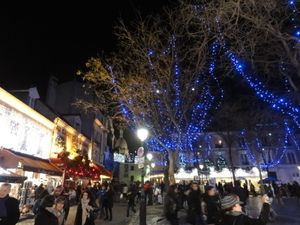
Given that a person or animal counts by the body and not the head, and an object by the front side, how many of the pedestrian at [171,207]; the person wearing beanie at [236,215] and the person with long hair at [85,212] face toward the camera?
1

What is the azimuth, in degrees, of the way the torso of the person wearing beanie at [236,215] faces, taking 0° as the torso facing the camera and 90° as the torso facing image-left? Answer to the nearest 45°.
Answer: approximately 225°

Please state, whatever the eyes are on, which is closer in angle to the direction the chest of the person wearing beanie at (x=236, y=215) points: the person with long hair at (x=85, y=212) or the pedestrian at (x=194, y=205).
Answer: the pedestrian

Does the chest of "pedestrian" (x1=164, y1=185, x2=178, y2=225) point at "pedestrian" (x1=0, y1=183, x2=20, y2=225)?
no

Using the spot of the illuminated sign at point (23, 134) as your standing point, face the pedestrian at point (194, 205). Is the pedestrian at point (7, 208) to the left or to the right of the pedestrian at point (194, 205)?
right

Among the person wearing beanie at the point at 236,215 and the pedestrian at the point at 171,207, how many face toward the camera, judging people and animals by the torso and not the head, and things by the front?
0

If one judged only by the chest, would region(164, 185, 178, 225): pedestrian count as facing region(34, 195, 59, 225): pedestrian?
no

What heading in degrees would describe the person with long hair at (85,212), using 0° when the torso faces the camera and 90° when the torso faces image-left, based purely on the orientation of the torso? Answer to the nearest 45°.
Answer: approximately 0°

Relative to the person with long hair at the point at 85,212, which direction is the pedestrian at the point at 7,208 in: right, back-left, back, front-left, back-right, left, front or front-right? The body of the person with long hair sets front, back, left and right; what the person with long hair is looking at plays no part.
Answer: front-right

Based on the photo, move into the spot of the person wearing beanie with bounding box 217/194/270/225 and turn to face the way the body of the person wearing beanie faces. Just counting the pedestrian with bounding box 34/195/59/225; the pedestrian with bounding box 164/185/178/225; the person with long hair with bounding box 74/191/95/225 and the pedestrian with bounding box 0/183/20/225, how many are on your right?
0

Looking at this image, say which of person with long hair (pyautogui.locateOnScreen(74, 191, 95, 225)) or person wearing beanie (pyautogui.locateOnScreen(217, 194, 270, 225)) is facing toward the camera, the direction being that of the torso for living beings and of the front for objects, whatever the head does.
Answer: the person with long hair

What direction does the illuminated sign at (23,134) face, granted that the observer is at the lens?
facing the viewer and to the right of the viewer

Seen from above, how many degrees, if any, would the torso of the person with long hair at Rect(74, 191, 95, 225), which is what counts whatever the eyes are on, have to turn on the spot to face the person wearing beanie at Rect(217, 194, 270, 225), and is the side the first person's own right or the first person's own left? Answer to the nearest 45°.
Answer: approximately 45° to the first person's own left
